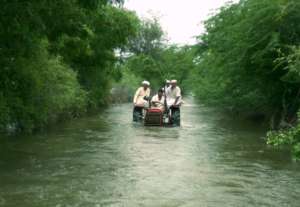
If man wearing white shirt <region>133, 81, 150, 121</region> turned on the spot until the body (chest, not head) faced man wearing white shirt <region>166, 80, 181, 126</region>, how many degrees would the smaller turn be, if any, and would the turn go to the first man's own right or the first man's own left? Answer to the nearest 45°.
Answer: approximately 45° to the first man's own left

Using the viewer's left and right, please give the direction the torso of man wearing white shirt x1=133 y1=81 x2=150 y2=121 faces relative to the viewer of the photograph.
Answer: facing the viewer and to the right of the viewer
